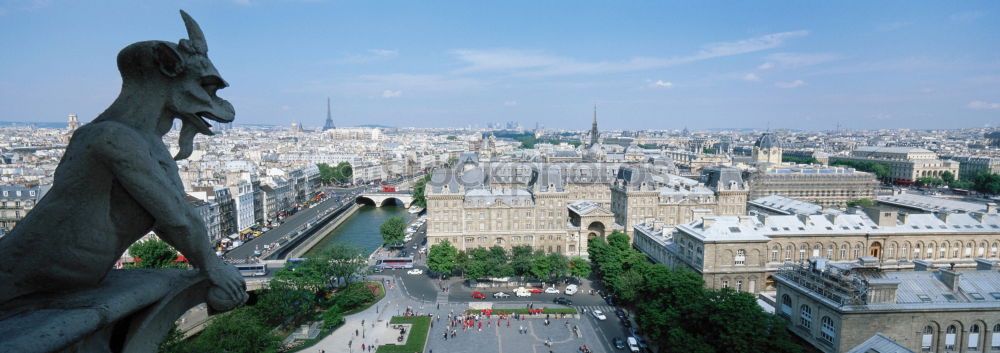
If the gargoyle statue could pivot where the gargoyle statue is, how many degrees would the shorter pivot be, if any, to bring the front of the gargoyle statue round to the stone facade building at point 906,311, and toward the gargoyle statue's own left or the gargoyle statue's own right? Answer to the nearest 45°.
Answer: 0° — it already faces it

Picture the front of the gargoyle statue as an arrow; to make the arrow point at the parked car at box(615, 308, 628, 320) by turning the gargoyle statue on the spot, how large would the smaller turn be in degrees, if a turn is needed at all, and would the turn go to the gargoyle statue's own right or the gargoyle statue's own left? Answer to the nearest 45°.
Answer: approximately 45° to the gargoyle statue's own left

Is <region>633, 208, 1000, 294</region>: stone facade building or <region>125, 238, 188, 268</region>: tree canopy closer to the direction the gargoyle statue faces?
the stone facade building

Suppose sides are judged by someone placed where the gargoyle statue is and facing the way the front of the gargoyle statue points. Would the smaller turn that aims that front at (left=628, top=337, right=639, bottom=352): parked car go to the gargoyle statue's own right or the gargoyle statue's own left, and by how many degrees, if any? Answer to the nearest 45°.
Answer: approximately 45° to the gargoyle statue's own left

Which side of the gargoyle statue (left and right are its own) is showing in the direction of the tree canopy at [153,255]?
left

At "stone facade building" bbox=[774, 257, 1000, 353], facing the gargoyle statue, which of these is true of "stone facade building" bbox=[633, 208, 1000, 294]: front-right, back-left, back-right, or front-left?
back-right

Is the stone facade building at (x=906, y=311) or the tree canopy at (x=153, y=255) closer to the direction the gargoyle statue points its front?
the stone facade building

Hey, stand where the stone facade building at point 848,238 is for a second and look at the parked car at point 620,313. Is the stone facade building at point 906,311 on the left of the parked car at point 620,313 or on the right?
left

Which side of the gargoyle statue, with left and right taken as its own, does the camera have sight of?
right

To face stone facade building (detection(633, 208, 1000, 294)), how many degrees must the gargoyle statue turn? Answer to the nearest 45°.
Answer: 0° — it already faces it

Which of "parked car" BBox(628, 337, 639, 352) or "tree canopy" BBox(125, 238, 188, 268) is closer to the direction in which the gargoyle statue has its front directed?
the parked car
